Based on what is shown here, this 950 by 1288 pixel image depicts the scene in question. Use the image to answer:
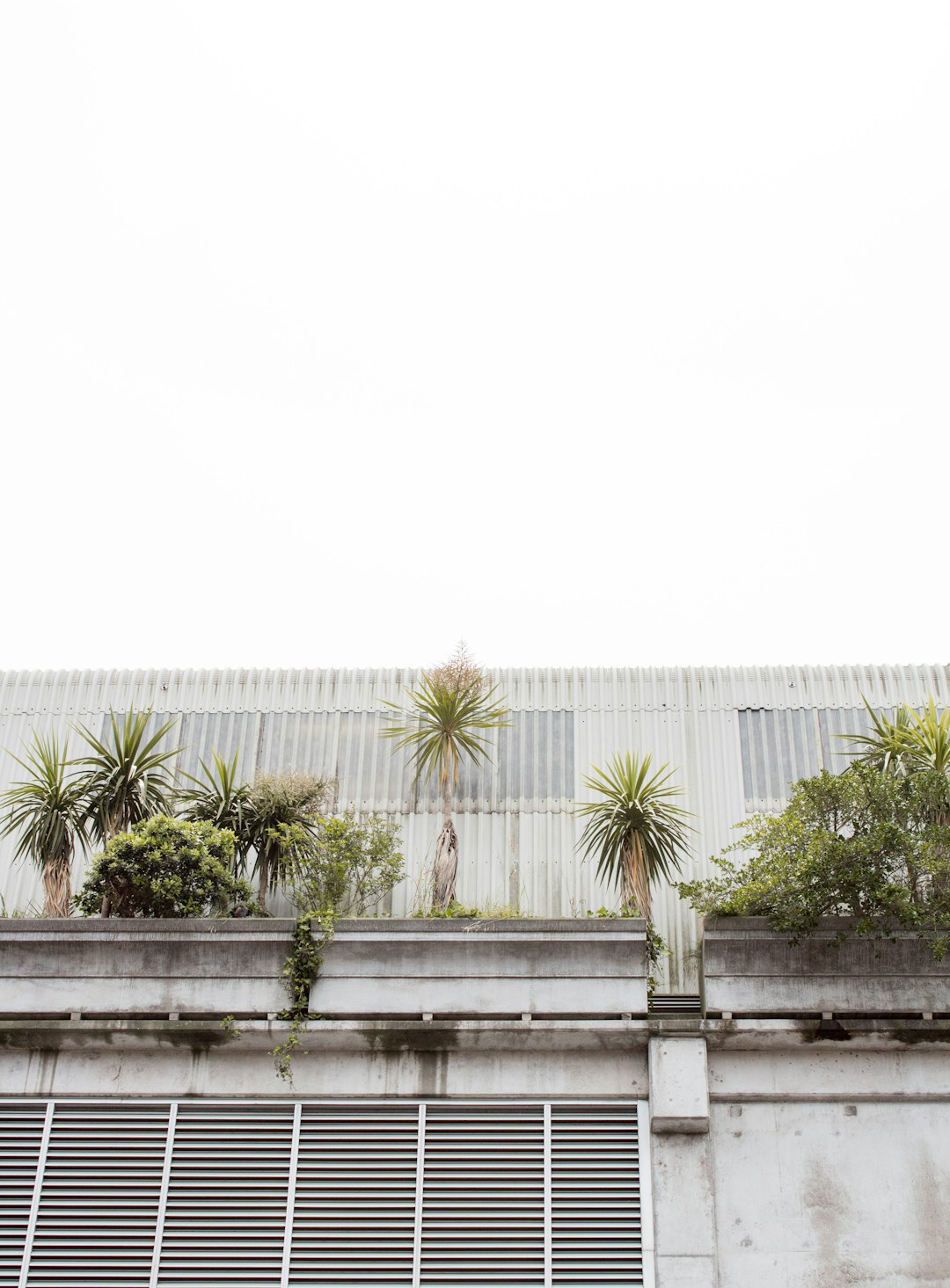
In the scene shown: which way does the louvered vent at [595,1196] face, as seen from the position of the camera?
facing the viewer

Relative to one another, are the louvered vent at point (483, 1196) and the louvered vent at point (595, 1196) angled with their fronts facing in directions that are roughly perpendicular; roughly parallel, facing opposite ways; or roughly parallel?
roughly parallel

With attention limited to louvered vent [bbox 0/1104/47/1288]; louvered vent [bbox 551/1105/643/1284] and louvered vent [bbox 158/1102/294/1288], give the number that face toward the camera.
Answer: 3

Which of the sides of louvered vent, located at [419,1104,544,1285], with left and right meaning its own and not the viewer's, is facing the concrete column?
left

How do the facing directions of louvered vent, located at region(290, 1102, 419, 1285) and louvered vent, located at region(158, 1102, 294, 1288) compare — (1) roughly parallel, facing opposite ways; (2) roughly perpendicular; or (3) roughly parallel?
roughly parallel

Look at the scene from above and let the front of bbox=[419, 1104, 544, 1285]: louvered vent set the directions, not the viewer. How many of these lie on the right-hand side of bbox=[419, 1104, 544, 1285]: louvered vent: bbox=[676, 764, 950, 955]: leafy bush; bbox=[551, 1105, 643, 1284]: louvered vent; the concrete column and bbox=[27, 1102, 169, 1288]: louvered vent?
1

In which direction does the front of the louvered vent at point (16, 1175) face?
toward the camera

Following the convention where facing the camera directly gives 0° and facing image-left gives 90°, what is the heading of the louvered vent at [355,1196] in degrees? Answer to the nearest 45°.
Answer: approximately 0°

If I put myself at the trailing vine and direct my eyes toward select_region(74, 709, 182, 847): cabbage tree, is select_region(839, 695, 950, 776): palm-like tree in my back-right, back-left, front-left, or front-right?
back-right

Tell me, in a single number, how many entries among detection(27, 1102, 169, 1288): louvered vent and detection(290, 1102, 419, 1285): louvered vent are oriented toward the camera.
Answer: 2

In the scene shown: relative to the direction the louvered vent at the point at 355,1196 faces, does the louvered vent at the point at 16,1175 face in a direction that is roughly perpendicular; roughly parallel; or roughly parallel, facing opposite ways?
roughly parallel

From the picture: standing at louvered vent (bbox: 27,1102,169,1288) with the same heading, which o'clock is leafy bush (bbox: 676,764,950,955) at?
The leafy bush is roughly at 10 o'clock from the louvered vent.

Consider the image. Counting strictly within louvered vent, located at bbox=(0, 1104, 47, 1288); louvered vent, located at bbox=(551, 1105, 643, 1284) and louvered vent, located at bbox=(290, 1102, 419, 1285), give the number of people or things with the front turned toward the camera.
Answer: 3
